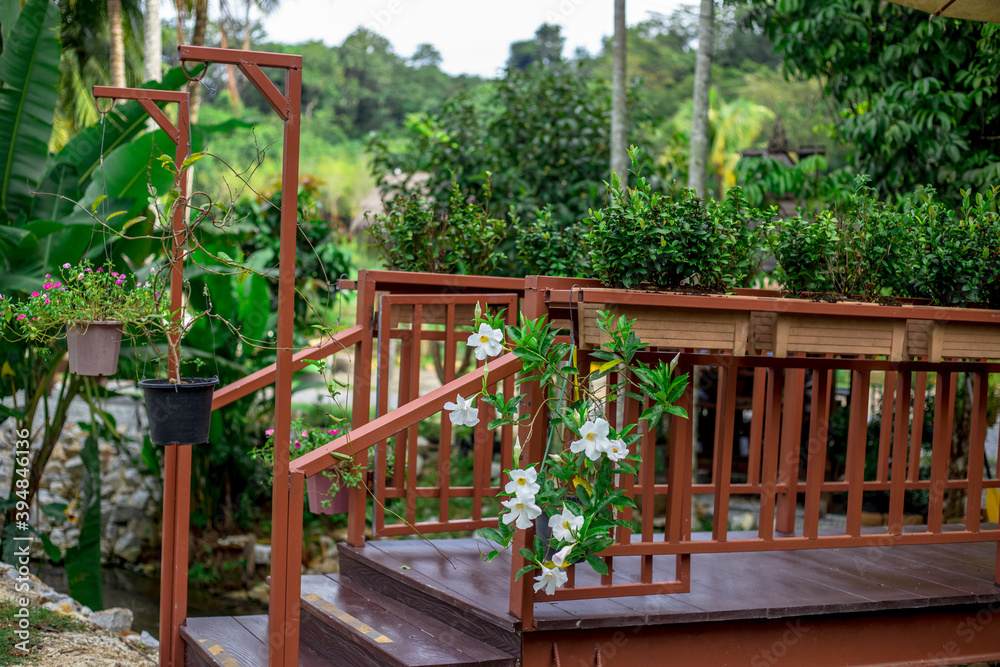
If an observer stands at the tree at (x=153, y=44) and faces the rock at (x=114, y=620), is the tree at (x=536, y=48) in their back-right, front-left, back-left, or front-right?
back-left

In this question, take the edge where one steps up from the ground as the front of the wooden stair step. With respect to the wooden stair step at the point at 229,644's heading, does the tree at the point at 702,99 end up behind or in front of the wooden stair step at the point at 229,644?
behind

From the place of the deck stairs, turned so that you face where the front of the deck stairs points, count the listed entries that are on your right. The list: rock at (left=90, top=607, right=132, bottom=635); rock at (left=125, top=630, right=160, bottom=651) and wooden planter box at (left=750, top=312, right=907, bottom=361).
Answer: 2

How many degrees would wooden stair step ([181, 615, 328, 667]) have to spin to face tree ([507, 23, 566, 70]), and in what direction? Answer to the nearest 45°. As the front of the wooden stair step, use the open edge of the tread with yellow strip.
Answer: approximately 135° to its right

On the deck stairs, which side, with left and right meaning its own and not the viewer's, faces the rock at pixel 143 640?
right

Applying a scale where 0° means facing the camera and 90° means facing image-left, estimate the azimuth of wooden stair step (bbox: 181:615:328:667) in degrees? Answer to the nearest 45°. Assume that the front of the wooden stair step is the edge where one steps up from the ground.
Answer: approximately 45°

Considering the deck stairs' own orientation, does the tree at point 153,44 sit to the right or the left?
on its right

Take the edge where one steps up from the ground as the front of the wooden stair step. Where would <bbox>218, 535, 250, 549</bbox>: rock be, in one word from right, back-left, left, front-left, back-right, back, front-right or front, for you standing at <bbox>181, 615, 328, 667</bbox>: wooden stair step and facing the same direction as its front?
back-right

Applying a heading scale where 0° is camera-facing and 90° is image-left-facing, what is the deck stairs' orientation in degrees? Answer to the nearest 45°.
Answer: approximately 45°
